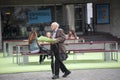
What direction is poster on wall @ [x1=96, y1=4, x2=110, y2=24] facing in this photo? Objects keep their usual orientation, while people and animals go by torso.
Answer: toward the camera

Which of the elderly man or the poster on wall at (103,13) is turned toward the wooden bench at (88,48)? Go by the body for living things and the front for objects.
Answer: the poster on wall

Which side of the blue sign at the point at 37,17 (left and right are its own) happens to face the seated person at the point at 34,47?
front

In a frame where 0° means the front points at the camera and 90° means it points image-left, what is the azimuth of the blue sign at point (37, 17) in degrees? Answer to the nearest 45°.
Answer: approximately 0°

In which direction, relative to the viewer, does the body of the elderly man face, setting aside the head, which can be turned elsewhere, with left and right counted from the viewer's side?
facing to the left of the viewer

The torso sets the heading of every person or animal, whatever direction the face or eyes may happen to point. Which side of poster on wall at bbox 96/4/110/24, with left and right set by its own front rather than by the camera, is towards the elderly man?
front

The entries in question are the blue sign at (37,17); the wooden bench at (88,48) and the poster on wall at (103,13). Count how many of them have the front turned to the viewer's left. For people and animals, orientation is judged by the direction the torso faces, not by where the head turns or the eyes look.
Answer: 0

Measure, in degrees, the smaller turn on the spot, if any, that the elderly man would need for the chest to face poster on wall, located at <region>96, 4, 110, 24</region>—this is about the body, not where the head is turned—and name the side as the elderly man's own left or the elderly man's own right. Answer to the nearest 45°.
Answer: approximately 90° to the elderly man's own right

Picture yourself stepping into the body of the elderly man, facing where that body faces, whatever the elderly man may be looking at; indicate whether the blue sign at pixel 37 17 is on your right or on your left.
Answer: on your right

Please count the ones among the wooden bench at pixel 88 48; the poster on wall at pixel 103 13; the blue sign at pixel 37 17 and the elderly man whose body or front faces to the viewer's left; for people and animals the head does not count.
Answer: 1
